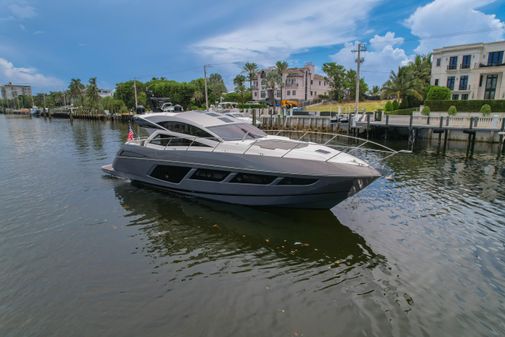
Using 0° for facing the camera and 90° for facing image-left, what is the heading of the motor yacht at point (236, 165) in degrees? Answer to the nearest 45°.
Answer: approximately 315°

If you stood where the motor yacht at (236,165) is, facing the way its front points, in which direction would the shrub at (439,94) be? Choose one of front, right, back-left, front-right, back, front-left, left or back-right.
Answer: left

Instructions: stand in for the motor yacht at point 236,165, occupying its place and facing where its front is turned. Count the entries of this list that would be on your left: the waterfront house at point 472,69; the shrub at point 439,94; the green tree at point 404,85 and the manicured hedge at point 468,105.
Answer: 4

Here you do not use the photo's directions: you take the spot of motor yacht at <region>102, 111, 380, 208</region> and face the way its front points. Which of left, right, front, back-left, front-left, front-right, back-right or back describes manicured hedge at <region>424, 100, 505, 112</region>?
left

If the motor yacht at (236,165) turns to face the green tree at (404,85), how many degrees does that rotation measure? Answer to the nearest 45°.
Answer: approximately 90° to its left

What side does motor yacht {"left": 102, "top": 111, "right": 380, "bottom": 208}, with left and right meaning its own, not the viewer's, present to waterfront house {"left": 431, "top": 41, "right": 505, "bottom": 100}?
left
